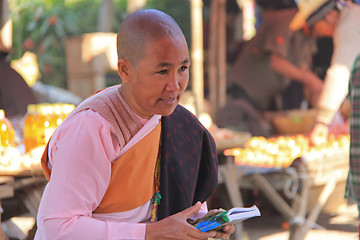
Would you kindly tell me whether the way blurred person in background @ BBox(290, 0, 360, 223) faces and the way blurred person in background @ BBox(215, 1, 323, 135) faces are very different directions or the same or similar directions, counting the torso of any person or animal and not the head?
very different directions

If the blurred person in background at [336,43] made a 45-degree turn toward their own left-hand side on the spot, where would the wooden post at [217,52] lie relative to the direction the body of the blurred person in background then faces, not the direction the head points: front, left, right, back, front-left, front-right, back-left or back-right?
right

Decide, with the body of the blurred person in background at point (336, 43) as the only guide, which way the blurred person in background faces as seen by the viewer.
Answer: to the viewer's left

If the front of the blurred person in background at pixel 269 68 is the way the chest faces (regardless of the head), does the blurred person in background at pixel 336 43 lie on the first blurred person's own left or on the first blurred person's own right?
on the first blurred person's own right

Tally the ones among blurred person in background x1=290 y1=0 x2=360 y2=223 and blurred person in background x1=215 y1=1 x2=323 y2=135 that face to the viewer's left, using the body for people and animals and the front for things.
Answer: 1

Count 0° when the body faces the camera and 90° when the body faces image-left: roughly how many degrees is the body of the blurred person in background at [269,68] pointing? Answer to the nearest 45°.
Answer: approximately 270°
